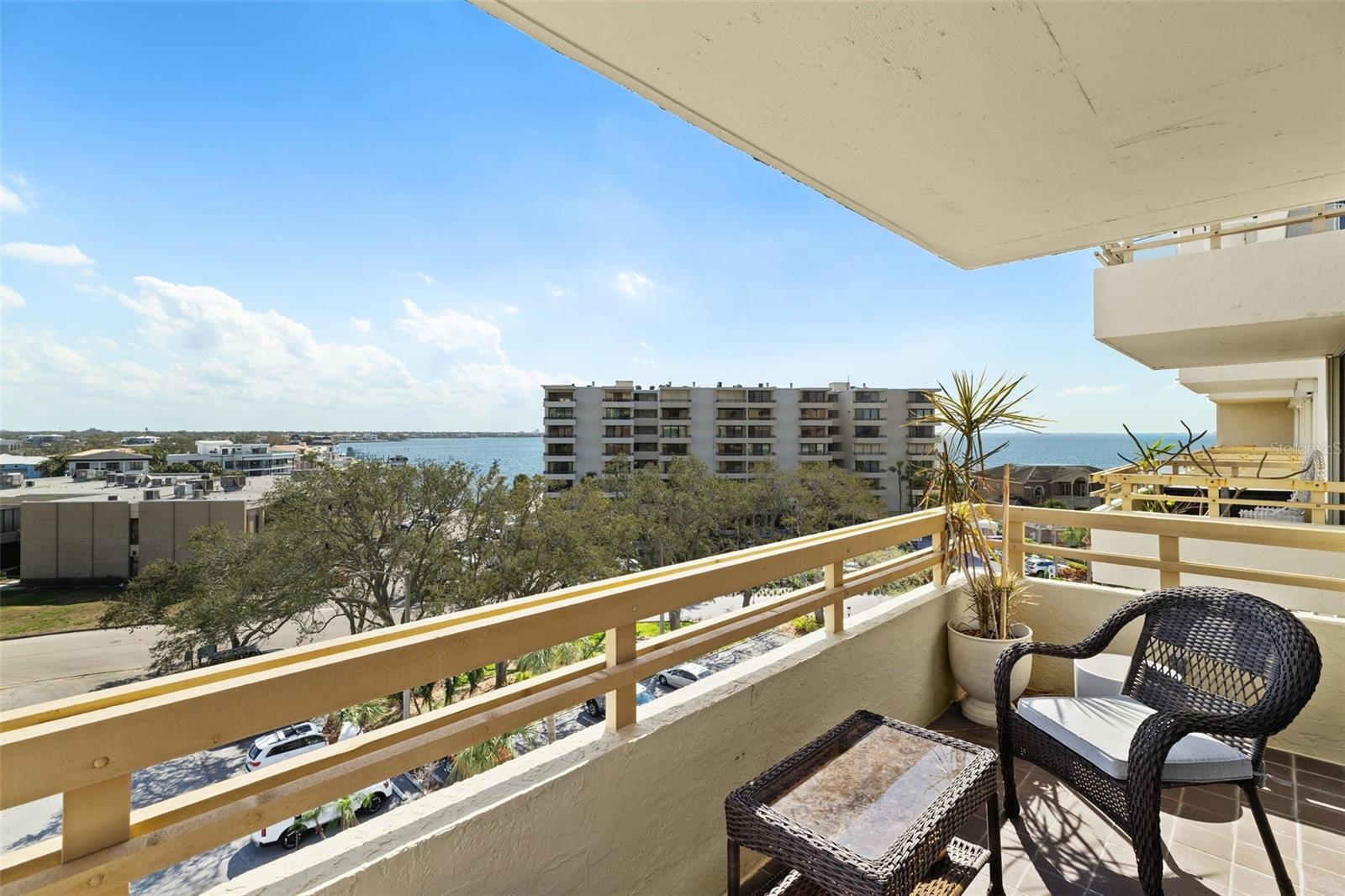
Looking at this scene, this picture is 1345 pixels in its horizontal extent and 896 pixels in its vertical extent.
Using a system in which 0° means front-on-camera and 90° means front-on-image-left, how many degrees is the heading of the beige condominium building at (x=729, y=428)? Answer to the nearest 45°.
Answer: approximately 0°

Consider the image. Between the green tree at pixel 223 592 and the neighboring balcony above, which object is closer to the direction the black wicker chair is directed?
the green tree

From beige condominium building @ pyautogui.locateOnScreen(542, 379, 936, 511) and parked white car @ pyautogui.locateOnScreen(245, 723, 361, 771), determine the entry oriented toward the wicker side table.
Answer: the beige condominium building

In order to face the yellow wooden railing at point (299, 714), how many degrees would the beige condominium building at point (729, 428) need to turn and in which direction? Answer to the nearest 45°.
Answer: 0° — it already faces it

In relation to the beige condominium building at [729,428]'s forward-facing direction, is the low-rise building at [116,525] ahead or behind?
ahead

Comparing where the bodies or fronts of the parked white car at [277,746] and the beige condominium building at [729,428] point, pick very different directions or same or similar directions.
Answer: very different directions

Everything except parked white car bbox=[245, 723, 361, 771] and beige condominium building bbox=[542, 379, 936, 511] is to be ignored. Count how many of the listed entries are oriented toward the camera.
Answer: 1
